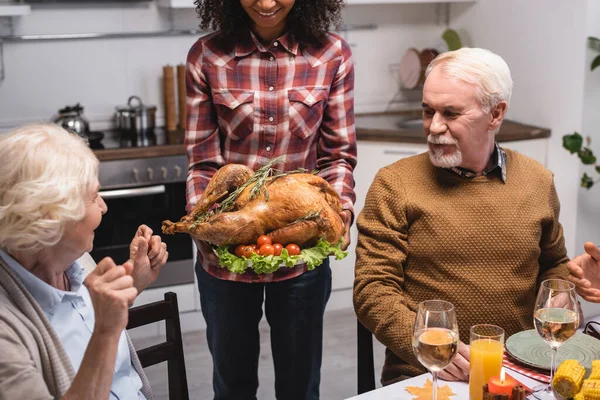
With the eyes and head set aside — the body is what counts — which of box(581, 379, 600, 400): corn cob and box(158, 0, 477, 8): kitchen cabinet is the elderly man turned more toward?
the corn cob

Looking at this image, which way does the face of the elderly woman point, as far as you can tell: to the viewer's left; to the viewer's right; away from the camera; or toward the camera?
to the viewer's right

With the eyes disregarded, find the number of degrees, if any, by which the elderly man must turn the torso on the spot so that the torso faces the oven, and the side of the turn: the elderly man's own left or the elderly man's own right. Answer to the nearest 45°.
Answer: approximately 135° to the elderly man's own right

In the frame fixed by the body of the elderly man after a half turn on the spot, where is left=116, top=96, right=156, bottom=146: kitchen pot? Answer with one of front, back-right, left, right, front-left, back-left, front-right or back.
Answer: front-left

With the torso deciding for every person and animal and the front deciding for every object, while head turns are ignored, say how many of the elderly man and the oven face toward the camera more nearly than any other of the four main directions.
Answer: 2

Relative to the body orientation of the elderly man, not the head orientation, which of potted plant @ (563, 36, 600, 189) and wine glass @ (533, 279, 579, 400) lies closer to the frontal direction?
the wine glass

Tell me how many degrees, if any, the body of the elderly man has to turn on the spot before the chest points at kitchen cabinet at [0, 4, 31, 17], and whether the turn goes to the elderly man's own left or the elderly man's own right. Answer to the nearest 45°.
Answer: approximately 135° to the elderly man's own right

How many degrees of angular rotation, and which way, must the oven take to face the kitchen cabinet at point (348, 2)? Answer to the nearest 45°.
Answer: approximately 90° to its left

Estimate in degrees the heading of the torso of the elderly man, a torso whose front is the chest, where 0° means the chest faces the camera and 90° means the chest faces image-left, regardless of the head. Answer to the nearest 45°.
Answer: approximately 0°

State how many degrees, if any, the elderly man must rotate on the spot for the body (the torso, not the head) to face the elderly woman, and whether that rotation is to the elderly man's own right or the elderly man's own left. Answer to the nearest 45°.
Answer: approximately 45° to the elderly man's own right

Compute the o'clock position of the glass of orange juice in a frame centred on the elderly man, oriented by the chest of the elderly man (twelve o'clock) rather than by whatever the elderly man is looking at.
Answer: The glass of orange juice is roughly at 12 o'clock from the elderly man.
